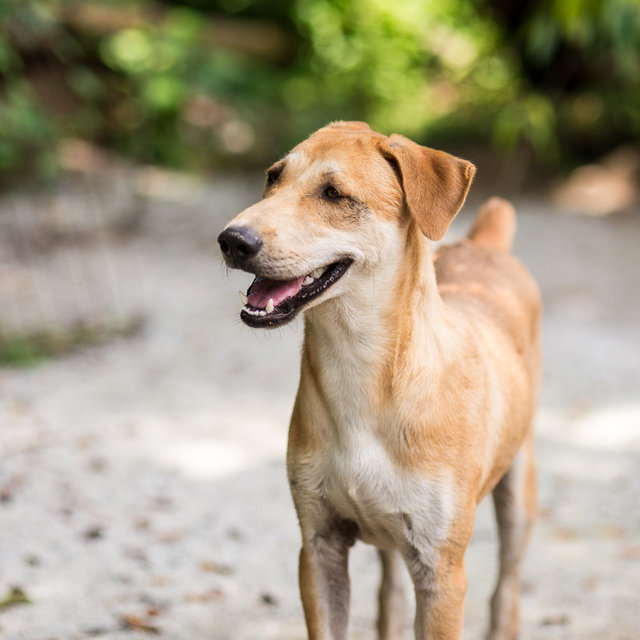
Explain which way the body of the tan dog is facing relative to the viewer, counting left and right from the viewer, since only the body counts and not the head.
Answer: facing the viewer and to the left of the viewer
